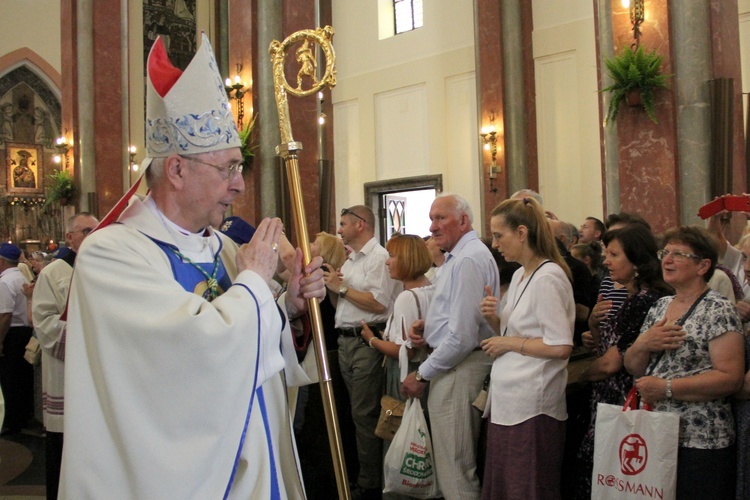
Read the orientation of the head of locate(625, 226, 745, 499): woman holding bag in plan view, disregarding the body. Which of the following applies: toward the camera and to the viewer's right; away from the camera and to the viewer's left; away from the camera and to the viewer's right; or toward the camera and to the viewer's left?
toward the camera and to the viewer's left

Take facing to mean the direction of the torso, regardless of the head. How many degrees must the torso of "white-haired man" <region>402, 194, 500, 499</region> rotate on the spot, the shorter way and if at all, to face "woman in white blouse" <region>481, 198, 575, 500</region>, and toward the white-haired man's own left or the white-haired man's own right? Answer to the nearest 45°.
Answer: approximately 135° to the white-haired man's own left

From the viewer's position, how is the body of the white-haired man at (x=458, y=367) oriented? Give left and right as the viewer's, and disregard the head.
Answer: facing to the left of the viewer

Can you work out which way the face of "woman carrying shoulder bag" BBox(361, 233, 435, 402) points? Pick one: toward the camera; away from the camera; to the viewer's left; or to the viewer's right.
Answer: to the viewer's left

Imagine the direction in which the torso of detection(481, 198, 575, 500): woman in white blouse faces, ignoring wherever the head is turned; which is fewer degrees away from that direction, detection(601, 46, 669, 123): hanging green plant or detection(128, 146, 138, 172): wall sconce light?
the wall sconce light

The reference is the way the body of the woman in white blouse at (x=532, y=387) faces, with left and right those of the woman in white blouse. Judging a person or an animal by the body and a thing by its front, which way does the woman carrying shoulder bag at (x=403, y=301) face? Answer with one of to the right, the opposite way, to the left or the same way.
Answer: the same way

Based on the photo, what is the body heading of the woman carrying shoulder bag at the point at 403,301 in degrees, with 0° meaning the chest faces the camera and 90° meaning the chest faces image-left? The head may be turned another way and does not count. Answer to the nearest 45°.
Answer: approximately 90°

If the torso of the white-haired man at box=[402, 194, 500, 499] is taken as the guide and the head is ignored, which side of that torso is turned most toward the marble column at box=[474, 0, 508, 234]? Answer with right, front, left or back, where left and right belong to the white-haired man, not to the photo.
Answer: right

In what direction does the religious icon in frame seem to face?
toward the camera

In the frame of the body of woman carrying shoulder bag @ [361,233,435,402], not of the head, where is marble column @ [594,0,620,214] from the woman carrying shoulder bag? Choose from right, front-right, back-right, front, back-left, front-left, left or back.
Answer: back-right

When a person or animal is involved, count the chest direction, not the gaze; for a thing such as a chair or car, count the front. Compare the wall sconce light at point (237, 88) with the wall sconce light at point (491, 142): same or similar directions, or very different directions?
same or similar directions

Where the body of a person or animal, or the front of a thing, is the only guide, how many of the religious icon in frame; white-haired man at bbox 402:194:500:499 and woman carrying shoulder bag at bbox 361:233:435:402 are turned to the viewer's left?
2

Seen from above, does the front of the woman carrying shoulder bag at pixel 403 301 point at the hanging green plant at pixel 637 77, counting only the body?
no
